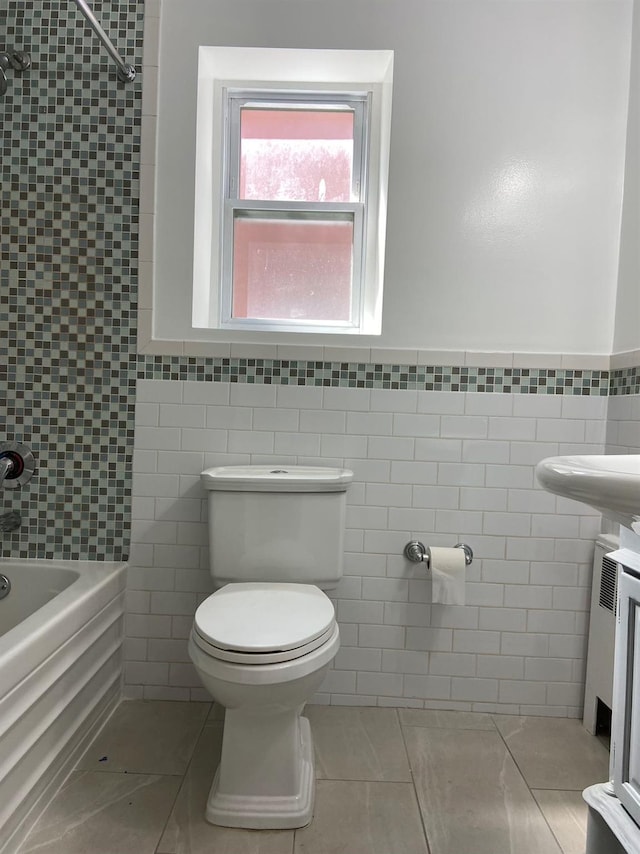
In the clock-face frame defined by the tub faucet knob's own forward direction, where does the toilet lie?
The toilet is roughly at 11 o'clock from the tub faucet knob.

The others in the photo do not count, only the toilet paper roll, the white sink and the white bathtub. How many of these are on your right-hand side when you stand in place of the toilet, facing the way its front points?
1

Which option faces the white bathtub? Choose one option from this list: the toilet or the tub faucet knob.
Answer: the tub faucet knob

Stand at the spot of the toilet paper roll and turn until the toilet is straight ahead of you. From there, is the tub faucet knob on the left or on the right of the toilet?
right

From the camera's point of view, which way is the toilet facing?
toward the camera

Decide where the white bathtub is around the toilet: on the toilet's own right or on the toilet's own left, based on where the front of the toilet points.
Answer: on the toilet's own right

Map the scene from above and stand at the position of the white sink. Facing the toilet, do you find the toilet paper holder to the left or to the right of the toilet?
right

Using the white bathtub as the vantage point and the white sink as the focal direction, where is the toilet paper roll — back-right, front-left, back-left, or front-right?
front-left

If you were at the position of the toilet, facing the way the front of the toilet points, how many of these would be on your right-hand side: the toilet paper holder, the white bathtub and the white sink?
1
